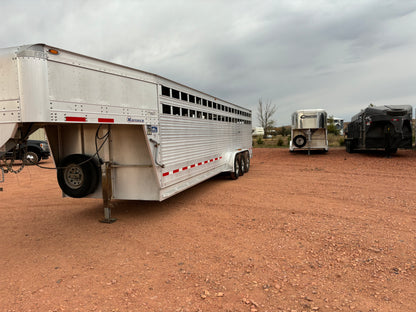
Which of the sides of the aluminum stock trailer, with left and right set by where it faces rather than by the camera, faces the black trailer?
back

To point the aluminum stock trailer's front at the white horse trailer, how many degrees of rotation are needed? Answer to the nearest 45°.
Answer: approximately 180°
